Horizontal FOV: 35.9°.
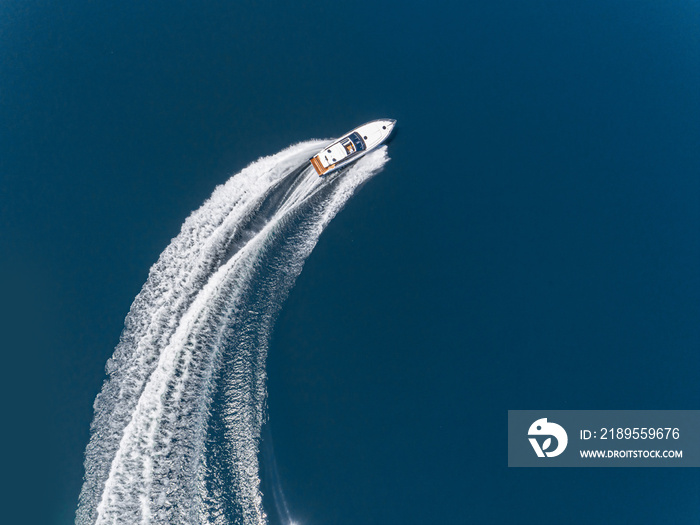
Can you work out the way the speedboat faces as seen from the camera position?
facing away from the viewer and to the right of the viewer
